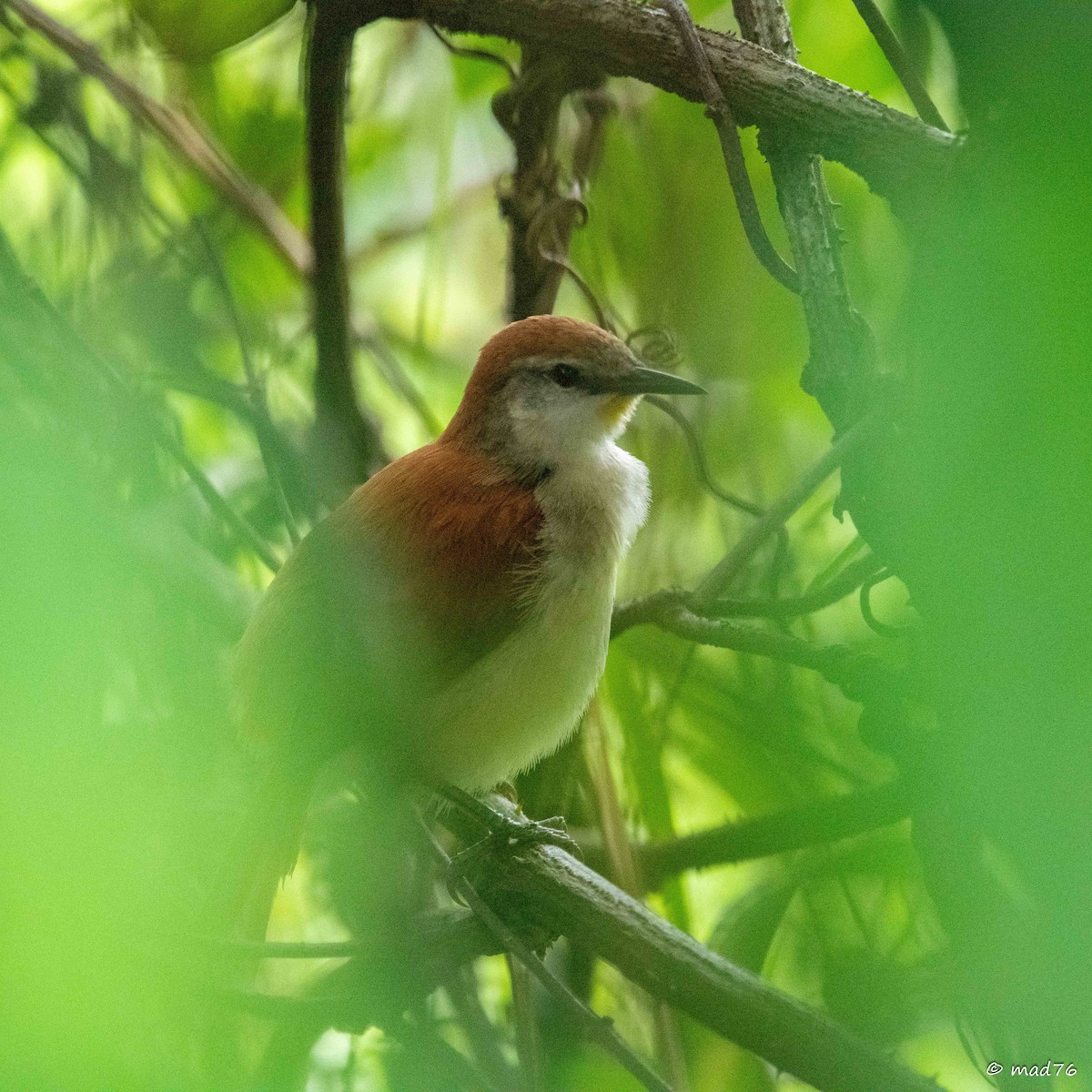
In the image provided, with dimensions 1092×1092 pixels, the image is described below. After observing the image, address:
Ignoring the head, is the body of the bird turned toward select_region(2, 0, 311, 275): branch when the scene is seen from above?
no

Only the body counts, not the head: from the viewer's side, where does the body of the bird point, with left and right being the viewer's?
facing to the right of the viewer
